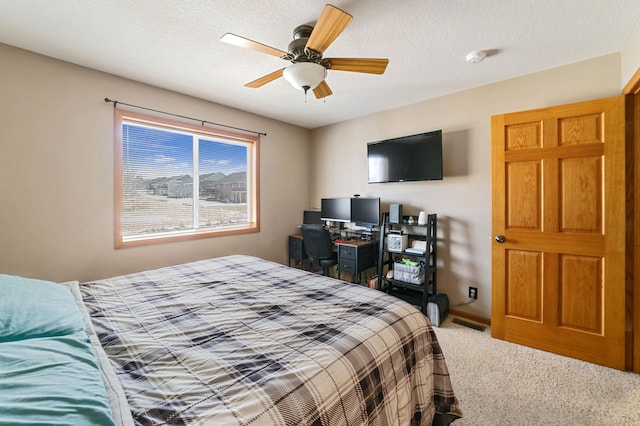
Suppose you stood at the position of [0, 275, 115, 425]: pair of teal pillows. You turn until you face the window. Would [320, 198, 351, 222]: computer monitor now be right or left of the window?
right

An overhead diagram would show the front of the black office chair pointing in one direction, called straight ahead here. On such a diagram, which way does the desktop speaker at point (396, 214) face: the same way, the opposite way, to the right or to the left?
the opposite way

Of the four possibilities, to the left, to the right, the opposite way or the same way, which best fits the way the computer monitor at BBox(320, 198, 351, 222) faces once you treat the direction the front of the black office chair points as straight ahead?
the opposite way

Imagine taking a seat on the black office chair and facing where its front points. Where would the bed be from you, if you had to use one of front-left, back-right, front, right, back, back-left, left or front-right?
back-right

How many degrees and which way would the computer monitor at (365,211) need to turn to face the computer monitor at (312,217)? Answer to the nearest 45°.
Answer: approximately 90° to its right

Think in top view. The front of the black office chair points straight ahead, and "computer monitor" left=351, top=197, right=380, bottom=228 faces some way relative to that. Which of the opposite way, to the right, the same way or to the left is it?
the opposite way

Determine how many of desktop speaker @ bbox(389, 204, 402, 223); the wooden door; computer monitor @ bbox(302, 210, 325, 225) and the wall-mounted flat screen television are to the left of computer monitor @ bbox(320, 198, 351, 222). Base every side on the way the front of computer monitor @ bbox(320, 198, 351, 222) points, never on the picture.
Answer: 3

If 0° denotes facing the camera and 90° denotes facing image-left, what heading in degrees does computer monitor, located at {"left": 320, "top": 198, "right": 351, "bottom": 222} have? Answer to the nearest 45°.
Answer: approximately 45°

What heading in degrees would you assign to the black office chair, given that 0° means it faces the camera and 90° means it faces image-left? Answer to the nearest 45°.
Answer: approximately 225°
